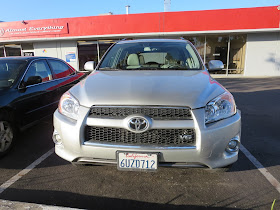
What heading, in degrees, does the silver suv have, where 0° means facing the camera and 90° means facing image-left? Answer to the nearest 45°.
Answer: approximately 0°

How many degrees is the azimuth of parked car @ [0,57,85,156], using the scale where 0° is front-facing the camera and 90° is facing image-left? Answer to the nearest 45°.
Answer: approximately 45°

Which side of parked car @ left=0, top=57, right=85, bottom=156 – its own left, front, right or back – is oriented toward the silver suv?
left

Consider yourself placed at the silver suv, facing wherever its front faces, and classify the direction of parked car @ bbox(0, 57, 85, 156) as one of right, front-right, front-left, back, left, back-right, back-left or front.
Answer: back-right
